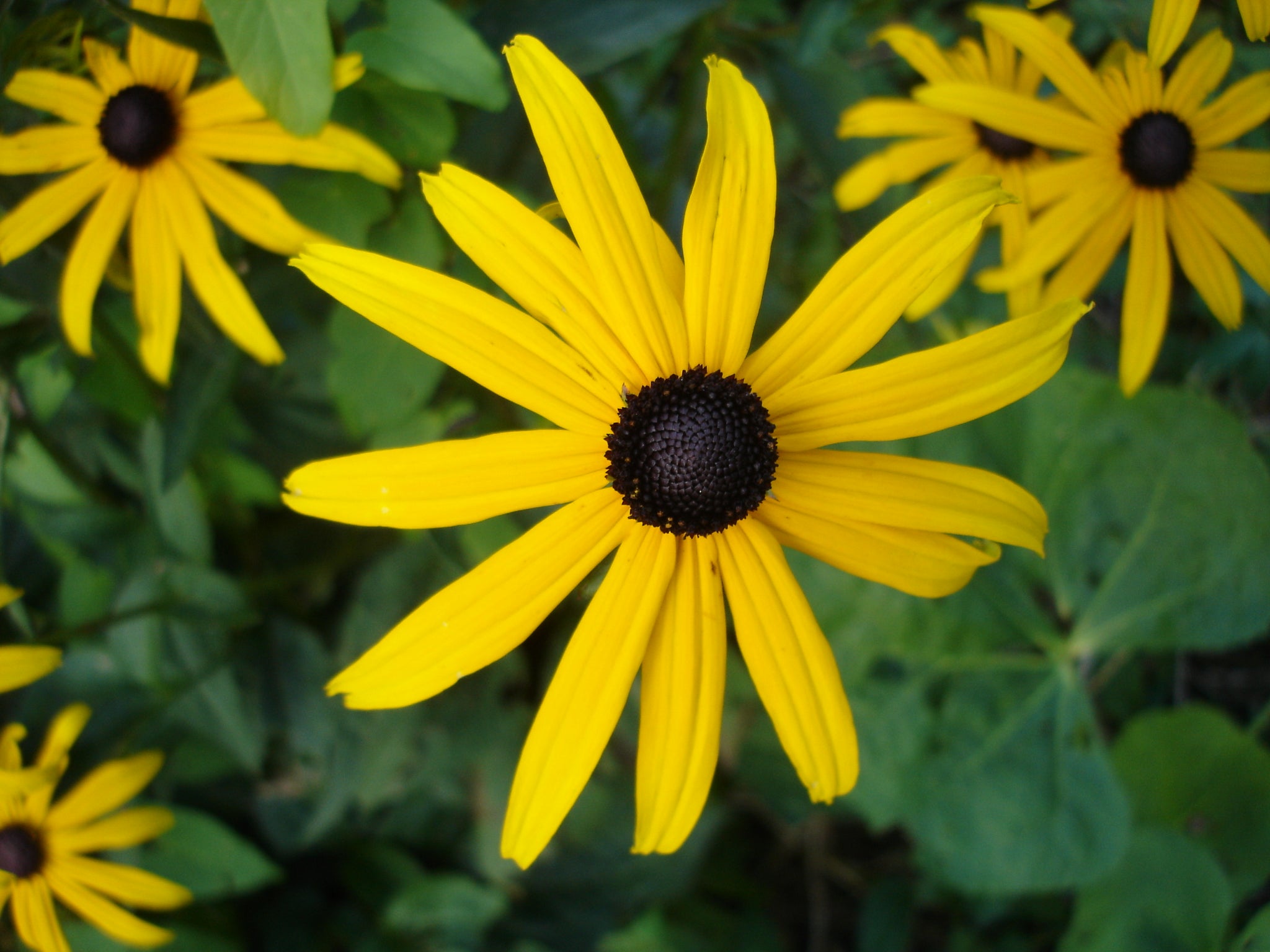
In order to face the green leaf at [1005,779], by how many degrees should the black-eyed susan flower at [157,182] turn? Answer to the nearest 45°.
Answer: approximately 90° to its left

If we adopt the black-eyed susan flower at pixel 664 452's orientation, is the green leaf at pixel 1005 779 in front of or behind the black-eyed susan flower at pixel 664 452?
behind

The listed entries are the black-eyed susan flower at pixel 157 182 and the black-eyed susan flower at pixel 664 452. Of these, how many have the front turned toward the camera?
2

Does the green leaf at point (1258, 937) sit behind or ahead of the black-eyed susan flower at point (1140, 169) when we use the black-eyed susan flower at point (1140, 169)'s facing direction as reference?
behind

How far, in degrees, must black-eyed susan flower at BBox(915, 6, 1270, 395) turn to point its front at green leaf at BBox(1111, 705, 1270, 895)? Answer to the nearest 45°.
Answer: approximately 180°

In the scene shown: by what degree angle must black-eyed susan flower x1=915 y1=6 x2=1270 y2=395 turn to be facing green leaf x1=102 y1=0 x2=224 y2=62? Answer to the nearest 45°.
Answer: approximately 45° to its right

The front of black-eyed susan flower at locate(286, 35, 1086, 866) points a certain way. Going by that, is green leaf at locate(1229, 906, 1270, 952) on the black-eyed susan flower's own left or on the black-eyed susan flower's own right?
on the black-eyed susan flower's own left

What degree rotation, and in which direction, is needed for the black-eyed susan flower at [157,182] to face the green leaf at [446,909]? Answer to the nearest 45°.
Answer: approximately 135° to its left

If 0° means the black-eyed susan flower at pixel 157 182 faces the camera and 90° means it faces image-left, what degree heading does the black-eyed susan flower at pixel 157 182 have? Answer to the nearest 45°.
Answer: approximately 0°

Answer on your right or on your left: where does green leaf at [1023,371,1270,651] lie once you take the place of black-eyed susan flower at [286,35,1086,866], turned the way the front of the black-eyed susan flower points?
on your left
